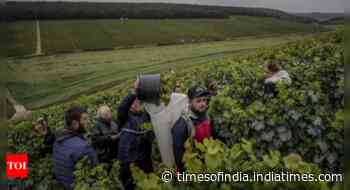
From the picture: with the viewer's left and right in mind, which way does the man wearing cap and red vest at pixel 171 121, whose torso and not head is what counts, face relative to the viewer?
facing the viewer and to the right of the viewer
